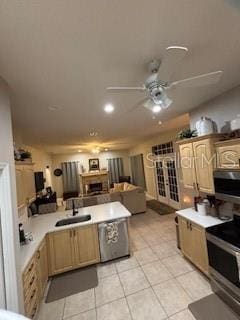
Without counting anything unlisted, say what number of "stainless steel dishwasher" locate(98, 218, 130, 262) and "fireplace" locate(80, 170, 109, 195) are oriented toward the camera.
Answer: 2

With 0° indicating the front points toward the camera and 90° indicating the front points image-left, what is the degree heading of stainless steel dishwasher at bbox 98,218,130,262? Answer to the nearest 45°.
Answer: approximately 0°

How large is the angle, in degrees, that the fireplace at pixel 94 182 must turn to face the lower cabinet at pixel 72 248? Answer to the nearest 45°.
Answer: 0° — it already faces it

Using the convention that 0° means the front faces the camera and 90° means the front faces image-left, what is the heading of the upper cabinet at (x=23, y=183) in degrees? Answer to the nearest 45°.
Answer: approximately 315°

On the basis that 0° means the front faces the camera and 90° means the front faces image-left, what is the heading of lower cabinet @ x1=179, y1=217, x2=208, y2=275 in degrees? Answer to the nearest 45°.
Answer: approximately 45°

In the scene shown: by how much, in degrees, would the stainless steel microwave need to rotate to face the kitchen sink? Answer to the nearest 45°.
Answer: approximately 45° to its right

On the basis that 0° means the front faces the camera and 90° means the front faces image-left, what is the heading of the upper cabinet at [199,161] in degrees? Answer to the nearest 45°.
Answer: approximately 45°

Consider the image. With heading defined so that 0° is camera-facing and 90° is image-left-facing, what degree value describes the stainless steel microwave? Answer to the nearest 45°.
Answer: approximately 45°

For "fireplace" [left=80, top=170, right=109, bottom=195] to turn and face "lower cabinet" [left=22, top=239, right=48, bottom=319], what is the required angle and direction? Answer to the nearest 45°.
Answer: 0° — it already faces it
